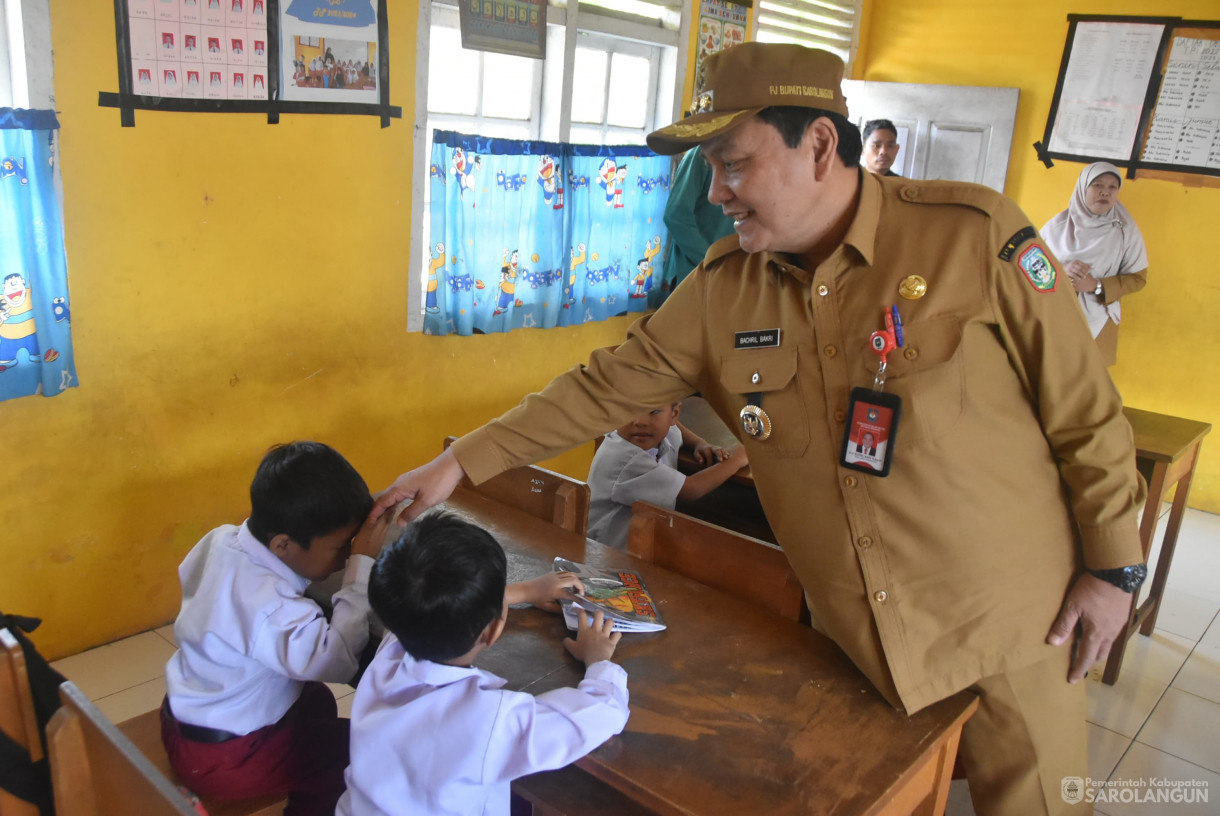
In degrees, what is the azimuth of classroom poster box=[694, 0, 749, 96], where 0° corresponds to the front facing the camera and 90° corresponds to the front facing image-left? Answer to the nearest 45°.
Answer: approximately 315°

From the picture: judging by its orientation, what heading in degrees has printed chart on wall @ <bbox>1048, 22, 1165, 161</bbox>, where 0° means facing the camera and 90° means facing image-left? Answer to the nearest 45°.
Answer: approximately 45°

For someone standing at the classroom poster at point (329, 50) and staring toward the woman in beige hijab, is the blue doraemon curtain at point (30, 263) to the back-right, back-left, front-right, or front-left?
back-right

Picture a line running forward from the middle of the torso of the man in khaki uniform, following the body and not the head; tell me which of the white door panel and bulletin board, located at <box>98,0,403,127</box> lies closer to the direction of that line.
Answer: the bulletin board

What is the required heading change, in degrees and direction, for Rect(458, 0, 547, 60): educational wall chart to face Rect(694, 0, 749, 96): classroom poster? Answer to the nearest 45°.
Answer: approximately 90° to its left

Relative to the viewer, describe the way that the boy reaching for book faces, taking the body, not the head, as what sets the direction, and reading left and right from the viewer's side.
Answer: facing away from the viewer and to the right of the viewer

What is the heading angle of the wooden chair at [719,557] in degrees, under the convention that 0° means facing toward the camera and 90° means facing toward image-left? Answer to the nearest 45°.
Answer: approximately 225°

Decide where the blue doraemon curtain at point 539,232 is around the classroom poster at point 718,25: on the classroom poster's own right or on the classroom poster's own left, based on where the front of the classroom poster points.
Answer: on the classroom poster's own right
